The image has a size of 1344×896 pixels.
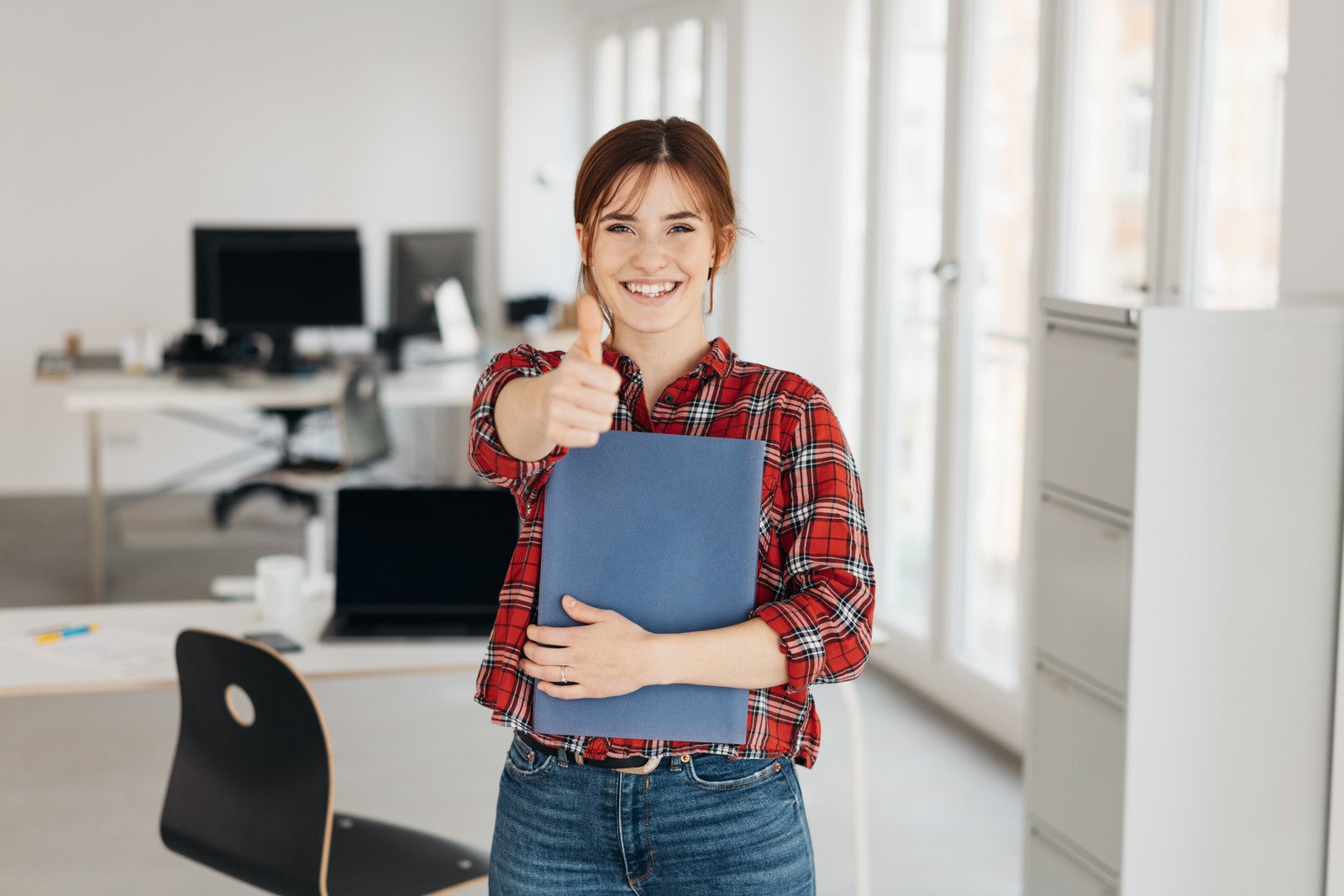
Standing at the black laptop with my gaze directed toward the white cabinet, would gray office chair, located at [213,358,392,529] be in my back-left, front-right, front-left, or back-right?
back-left

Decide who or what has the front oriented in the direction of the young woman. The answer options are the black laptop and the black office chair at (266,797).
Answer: the black laptop

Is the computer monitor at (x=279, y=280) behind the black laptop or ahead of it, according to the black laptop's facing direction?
behind
